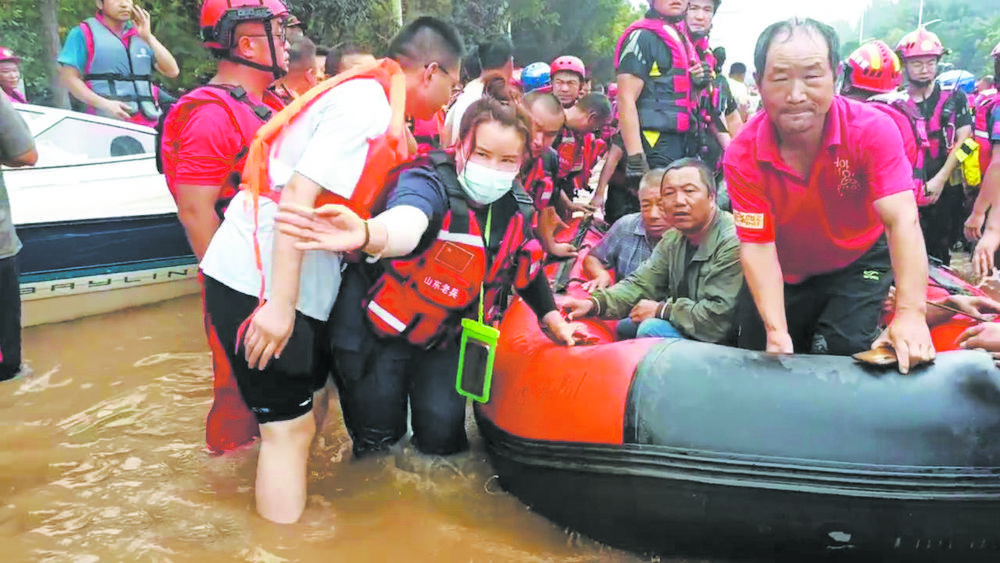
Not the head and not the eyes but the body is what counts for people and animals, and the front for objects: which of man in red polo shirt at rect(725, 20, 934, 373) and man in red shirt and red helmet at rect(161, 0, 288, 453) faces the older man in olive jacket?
man in red shirt and red helmet at rect(161, 0, 288, 453)

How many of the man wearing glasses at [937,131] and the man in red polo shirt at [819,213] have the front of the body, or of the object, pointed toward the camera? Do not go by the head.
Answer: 2

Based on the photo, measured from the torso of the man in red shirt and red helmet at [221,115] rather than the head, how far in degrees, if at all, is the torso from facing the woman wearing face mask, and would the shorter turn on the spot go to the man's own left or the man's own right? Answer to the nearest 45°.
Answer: approximately 45° to the man's own right

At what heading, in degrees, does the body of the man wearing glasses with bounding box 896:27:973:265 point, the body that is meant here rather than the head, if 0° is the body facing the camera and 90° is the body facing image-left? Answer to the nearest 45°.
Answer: approximately 0°

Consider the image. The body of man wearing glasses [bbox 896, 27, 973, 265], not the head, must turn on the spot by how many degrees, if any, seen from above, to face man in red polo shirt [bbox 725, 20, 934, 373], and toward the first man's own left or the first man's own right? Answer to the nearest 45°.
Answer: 0° — they already face them

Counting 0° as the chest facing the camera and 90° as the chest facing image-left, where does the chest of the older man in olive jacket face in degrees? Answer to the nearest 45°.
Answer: approximately 45°

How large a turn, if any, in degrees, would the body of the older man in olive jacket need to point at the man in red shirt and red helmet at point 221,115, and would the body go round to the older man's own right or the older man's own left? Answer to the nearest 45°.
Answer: approximately 45° to the older man's own right

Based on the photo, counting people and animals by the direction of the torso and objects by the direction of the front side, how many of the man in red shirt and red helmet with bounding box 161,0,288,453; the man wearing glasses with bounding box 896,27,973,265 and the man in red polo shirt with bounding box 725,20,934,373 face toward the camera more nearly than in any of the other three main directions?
2

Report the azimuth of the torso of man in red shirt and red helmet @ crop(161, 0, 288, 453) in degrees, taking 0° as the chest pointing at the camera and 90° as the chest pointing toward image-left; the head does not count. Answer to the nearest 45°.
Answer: approximately 270°
